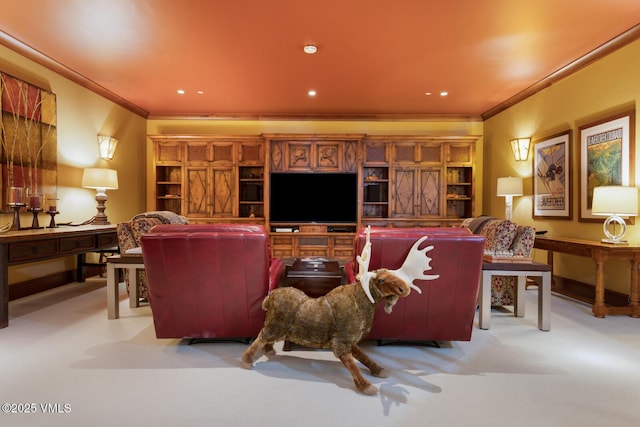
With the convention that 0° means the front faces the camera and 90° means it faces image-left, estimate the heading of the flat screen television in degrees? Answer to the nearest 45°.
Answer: approximately 0°

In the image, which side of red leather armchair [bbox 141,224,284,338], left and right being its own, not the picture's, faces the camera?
back

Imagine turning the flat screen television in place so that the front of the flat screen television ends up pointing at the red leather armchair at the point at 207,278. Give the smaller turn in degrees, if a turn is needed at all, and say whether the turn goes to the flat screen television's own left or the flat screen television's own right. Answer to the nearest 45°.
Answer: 0° — it already faces it

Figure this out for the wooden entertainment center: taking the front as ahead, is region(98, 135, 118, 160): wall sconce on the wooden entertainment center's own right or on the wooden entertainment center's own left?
on the wooden entertainment center's own right

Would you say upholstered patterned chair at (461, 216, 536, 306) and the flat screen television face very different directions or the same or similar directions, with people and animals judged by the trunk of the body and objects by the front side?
very different directions

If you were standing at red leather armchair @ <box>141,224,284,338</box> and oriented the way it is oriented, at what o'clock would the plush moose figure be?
The plush moose figure is roughly at 4 o'clock from the red leather armchair.

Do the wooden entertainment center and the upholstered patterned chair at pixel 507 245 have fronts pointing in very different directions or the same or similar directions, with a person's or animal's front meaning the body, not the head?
very different directions

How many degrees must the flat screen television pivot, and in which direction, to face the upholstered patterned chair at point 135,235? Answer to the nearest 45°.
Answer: approximately 45° to its right

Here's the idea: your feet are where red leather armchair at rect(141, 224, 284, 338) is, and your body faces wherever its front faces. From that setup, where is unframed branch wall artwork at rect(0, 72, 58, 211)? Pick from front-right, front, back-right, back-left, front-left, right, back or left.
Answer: front-left

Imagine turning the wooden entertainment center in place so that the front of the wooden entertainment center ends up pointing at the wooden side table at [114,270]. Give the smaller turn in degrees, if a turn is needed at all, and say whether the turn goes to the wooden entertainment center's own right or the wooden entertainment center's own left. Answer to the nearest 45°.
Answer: approximately 45° to the wooden entertainment center's own right

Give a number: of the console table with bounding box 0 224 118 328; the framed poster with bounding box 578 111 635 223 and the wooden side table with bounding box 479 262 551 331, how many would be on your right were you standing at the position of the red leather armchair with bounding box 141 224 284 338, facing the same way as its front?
2

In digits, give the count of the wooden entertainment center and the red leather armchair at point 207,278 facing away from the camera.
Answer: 1

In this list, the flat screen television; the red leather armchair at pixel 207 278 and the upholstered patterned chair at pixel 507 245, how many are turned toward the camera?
1

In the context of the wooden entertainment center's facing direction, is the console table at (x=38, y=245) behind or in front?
in front
